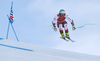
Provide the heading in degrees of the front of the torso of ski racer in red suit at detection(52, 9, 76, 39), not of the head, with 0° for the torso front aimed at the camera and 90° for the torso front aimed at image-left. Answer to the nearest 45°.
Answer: approximately 0°
